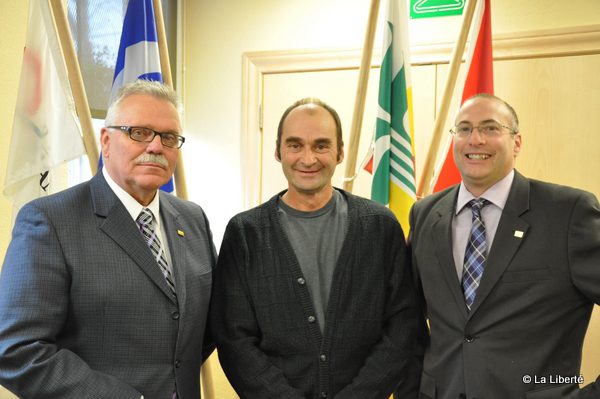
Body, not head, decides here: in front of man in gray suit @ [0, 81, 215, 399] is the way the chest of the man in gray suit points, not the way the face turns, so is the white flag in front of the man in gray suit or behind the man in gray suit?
behind

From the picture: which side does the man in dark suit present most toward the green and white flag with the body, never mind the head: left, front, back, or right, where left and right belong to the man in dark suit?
right

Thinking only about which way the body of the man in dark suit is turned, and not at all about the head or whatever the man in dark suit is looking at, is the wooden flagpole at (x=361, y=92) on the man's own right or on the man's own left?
on the man's own right

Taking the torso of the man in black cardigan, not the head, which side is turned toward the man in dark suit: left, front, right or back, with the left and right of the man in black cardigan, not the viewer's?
left

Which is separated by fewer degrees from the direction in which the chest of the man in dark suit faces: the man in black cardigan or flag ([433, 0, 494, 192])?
the man in black cardigan

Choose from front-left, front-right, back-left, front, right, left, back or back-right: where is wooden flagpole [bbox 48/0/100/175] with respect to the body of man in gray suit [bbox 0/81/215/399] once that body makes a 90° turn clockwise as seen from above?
back-right

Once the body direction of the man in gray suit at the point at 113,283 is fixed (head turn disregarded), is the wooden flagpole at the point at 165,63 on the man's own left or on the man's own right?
on the man's own left

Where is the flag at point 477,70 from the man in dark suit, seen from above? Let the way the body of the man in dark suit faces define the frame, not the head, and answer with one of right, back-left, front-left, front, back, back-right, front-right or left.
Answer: back-right
